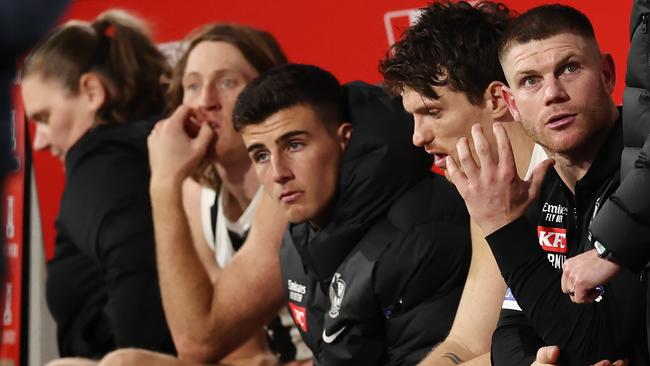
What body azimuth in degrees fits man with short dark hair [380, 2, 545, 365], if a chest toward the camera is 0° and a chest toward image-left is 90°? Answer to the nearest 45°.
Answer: approximately 90°

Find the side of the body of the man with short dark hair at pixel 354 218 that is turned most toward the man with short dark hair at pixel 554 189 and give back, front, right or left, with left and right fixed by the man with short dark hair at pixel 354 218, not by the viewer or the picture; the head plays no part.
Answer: left

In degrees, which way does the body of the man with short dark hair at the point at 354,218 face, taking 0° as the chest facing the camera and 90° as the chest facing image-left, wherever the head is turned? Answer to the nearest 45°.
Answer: approximately 45°
